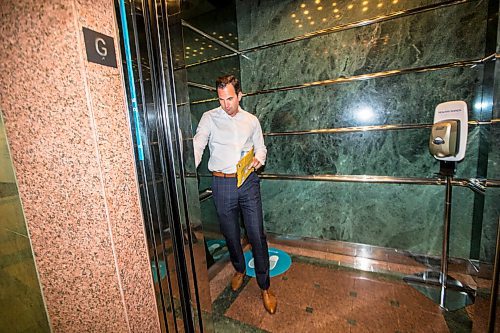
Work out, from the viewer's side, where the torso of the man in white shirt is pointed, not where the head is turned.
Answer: toward the camera

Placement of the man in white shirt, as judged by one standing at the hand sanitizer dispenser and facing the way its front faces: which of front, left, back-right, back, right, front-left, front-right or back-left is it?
front

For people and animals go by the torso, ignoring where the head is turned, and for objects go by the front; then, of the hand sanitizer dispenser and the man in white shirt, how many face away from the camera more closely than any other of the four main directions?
0

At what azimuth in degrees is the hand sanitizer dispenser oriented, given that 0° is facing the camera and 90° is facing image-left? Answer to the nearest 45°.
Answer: approximately 45°

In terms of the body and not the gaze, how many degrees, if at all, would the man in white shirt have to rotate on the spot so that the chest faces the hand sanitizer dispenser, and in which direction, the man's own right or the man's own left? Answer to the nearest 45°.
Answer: approximately 90° to the man's own left
